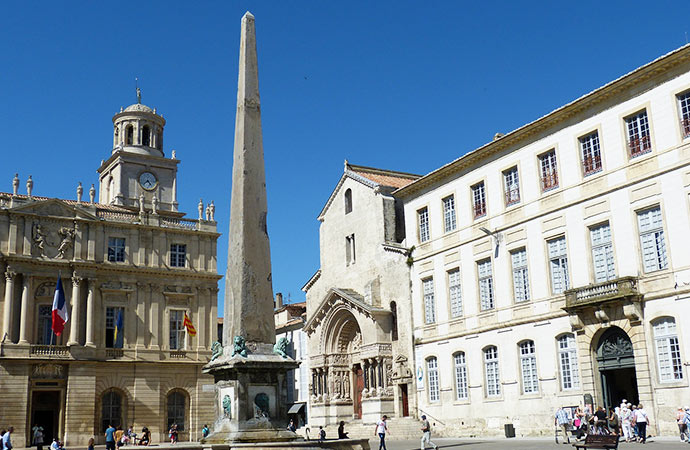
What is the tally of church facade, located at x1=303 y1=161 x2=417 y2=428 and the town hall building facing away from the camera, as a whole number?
0

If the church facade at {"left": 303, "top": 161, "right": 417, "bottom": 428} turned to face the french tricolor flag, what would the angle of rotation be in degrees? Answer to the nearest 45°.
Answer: approximately 45° to its right

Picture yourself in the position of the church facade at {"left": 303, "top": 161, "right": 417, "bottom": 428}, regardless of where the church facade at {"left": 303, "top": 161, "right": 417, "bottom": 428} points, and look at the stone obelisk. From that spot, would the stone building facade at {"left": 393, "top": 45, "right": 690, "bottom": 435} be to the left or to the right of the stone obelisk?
left

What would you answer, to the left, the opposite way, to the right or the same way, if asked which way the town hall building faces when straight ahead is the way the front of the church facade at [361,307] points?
to the left

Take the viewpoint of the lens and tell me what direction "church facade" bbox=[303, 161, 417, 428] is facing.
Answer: facing the viewer and to the left of the viewer

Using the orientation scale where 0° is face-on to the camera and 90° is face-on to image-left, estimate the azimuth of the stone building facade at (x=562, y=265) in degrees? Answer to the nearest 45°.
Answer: approximately 45°

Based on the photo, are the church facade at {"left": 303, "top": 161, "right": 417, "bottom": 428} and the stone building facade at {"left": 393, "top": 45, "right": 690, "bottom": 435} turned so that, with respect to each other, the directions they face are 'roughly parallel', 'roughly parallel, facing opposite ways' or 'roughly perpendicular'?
roughly parallel

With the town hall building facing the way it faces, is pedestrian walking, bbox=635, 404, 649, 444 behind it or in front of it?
in front

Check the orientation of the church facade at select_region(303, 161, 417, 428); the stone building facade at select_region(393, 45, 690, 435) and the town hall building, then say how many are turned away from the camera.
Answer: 0

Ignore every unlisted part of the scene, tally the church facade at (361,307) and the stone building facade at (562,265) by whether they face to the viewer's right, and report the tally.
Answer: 0

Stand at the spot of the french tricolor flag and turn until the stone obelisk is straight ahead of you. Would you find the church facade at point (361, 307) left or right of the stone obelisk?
left

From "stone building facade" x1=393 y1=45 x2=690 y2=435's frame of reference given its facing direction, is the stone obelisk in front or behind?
in front

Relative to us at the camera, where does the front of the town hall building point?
facing the viewer and to the right of the viewer
